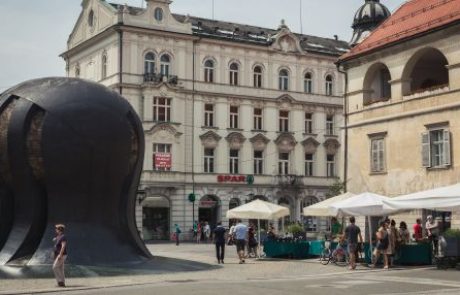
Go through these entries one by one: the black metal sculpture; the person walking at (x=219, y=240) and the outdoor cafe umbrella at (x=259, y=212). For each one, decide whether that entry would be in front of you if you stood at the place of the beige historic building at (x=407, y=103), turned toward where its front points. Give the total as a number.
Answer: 3

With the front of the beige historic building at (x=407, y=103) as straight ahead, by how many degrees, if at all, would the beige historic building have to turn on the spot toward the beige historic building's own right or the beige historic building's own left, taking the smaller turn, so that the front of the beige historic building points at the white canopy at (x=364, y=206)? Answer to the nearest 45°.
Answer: approximately 45° to the beige historic building's own left

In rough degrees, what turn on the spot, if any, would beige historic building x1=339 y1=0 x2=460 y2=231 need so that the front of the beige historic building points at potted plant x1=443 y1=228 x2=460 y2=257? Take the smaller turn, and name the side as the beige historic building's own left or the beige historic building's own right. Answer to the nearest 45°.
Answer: approximately 45° to the beige historic building's own left

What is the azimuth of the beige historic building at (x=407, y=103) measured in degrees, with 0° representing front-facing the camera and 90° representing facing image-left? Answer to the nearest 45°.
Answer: approximately 45°
